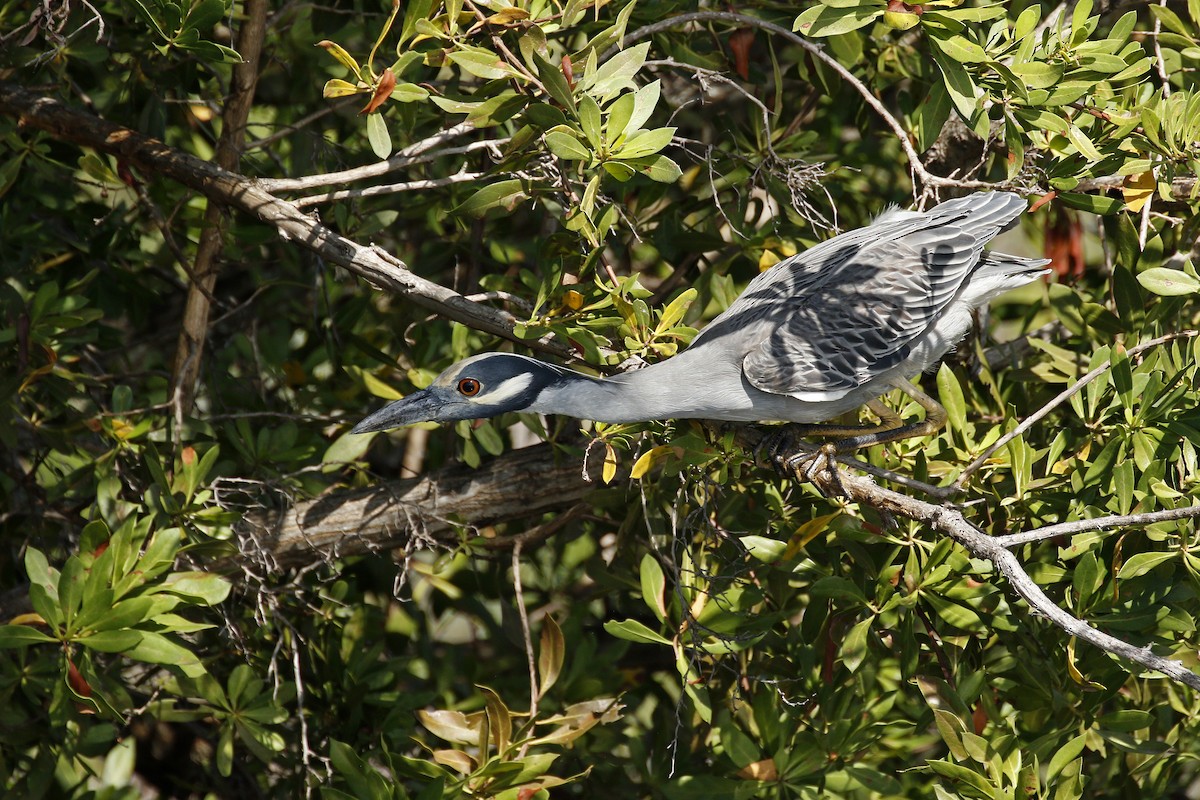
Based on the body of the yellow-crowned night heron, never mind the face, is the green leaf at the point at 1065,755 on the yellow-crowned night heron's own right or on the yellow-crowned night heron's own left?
on the yellow-crowned night heron's own left

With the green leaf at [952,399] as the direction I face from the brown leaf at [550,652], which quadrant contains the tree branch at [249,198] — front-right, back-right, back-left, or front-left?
back-left

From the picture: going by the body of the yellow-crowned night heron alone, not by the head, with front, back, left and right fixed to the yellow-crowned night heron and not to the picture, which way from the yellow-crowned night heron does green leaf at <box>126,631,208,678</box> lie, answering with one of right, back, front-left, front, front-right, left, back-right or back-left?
front-left

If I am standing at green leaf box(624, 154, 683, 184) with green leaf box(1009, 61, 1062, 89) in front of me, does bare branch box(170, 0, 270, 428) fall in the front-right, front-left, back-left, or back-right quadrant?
back-left

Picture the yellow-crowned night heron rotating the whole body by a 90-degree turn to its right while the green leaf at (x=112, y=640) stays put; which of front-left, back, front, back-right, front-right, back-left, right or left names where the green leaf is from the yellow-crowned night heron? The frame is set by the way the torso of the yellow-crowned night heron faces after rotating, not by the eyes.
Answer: back-left

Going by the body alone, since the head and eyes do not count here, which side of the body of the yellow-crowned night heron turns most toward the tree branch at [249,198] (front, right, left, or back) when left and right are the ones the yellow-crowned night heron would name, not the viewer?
front

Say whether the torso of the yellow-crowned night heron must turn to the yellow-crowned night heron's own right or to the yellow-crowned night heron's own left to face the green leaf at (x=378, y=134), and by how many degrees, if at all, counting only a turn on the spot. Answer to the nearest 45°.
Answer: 0° — it already faces it

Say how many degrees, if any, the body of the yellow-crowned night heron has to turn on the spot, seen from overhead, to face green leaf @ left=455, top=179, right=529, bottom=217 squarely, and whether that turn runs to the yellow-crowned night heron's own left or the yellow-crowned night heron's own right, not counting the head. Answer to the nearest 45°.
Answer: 0° — it already faces it

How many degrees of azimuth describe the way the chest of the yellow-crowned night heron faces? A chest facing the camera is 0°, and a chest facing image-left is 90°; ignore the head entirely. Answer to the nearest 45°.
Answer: approximately 90°

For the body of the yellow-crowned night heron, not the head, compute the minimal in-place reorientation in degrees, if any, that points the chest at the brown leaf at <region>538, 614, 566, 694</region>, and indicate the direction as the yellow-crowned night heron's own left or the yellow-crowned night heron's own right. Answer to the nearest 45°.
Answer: approximately 45° to the yellow-crowned night heron's own left

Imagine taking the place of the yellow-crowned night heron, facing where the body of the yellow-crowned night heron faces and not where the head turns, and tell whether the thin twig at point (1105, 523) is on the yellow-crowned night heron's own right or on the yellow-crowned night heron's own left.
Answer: on the yellow-crowned night heron's own left

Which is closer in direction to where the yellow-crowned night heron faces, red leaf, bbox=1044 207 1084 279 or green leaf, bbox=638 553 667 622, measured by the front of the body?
the green leaf
